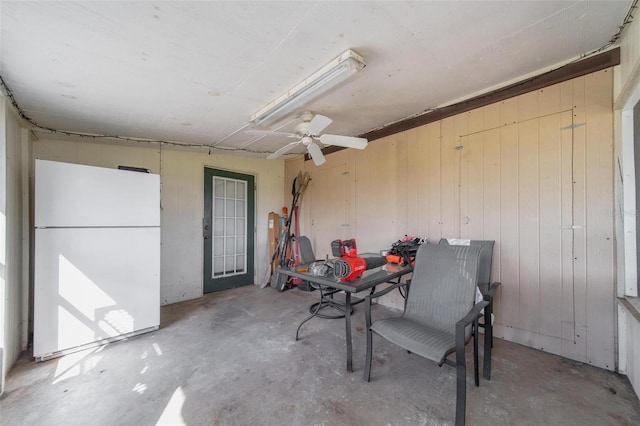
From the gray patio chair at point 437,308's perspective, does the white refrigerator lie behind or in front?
in front
